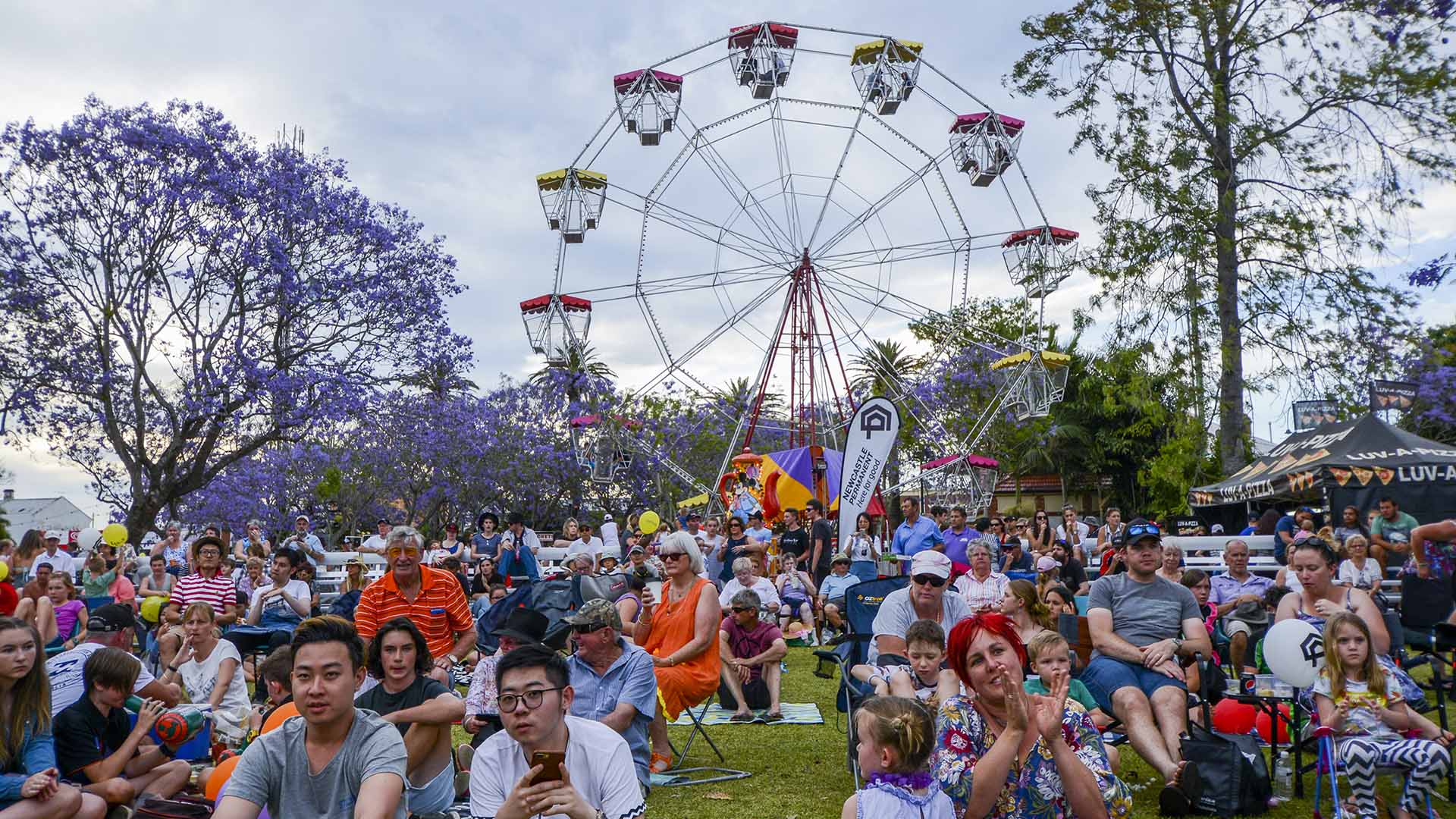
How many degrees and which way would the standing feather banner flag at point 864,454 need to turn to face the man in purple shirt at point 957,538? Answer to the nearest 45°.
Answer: approximately 90° to its left

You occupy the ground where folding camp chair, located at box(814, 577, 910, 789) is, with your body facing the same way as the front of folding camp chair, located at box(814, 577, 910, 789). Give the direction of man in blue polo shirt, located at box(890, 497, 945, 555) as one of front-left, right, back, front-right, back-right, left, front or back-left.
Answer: back-right

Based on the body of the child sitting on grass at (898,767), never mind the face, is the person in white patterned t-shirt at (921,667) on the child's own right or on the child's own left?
on the child's own right

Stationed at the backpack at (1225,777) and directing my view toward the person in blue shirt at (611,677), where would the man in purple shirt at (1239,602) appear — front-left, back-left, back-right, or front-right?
back-right

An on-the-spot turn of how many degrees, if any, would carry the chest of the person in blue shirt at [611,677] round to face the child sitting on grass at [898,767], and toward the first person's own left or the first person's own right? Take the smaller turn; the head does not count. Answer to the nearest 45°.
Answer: approximately 45° to the first person's own left

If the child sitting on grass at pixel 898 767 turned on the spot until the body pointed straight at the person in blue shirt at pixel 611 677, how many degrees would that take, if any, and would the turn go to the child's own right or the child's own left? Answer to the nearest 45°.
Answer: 0° — they already face them

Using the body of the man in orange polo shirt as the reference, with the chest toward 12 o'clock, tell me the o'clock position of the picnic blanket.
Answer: The picnic blanket is roughly at 8 o'clock from the man in orange polo shirt.

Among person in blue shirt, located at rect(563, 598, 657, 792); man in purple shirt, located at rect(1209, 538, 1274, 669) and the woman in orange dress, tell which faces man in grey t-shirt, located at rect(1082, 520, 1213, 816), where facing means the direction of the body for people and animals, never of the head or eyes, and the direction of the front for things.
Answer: the man in purple shirt

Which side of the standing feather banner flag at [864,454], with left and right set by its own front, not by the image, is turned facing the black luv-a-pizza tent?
left

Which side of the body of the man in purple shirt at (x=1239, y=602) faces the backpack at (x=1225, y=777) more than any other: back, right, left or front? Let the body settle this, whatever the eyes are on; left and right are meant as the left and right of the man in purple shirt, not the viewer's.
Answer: front

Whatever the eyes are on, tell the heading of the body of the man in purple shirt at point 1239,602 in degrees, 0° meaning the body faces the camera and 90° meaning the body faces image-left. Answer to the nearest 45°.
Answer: approximately 0°

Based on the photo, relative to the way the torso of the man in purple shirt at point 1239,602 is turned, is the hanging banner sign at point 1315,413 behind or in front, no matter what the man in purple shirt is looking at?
behind
